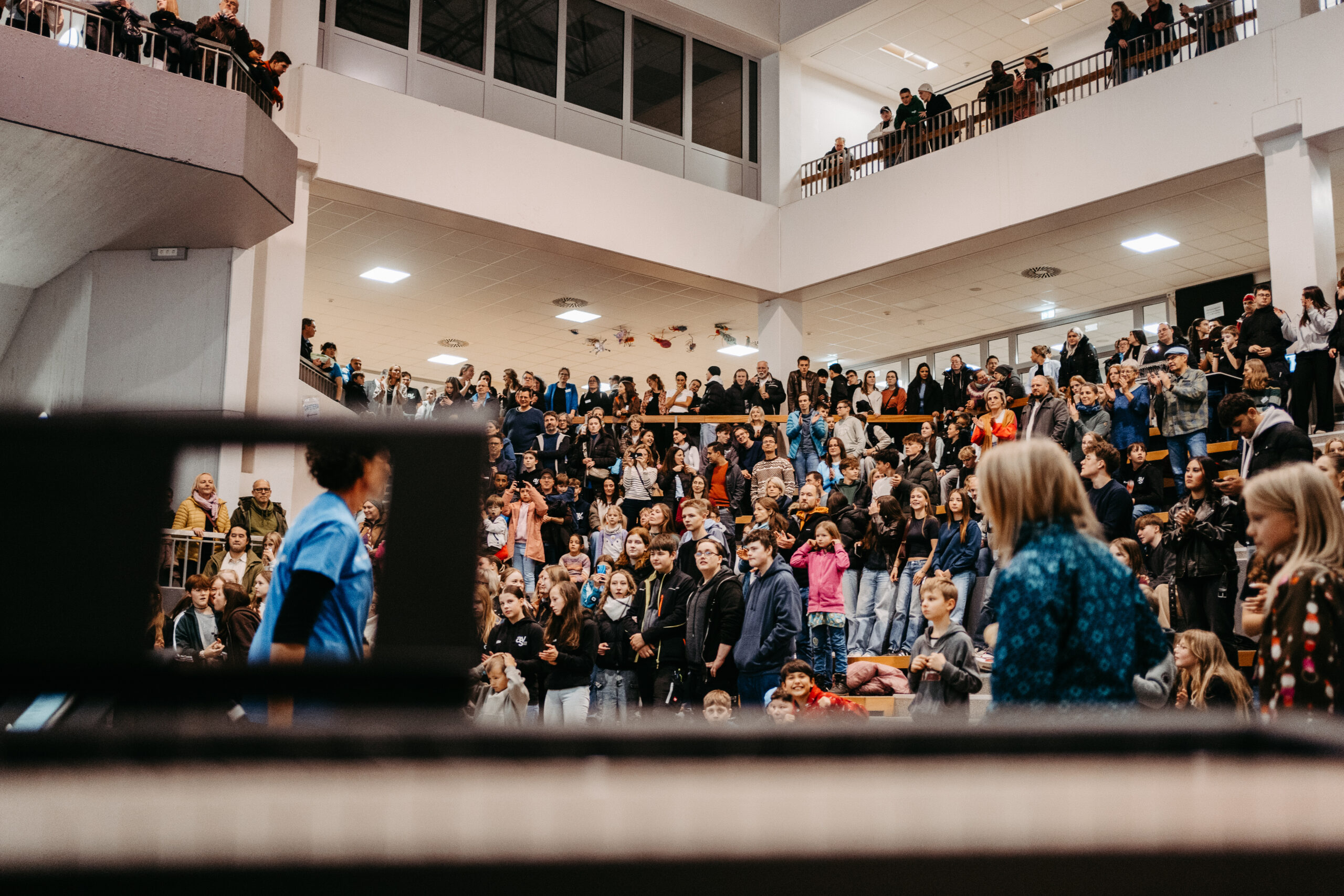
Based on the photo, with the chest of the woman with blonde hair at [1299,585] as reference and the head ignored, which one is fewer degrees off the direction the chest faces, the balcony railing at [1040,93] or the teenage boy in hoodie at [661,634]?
the teenage boy in hoodie

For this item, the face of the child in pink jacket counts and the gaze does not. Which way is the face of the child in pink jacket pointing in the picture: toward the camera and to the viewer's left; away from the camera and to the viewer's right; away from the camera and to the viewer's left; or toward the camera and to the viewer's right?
toward the camera and to the viewer's left

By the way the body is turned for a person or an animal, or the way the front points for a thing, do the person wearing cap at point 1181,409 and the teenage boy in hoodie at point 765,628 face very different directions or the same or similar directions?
same or similar directions

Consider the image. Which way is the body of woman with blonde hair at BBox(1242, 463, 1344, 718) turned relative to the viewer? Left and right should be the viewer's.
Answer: facing to the left of the viewer

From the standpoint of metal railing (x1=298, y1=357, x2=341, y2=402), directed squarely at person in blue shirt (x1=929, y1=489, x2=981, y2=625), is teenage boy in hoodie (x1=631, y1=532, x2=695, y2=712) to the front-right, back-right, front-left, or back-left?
front-right

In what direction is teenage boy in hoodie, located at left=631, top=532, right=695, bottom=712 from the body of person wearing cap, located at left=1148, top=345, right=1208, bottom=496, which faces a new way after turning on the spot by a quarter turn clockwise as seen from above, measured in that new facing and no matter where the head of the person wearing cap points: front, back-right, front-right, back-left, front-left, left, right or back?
left

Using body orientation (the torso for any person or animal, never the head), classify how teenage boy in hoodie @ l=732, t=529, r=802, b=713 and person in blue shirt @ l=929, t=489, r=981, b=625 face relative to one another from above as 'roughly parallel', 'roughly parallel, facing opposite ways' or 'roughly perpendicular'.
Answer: roughly parallel

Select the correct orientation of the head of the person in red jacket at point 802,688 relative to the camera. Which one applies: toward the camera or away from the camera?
toward the camera

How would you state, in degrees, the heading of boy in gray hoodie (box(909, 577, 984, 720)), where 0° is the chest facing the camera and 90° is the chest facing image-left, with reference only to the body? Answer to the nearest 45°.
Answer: approximately 45°

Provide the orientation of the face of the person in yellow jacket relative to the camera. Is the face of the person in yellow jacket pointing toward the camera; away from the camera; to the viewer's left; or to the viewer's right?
toward the camera

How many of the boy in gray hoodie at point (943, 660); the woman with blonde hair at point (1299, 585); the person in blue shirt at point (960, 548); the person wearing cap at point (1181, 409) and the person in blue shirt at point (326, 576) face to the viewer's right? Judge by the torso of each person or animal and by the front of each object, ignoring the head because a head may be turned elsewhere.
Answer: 1

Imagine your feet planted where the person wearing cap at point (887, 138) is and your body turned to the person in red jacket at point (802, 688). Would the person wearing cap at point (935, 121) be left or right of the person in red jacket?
left

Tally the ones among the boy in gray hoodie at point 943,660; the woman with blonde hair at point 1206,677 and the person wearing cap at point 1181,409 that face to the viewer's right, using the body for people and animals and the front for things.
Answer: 0

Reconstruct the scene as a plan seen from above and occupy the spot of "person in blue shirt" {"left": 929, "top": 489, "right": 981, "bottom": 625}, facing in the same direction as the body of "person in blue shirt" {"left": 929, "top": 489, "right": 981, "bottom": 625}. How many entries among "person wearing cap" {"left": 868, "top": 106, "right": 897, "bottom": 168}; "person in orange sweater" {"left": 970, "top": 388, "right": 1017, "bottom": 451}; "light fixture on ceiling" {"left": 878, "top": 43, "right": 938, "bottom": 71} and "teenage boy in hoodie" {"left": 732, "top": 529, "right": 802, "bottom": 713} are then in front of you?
1

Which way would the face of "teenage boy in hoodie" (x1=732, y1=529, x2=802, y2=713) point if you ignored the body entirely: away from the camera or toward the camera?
toward the camera

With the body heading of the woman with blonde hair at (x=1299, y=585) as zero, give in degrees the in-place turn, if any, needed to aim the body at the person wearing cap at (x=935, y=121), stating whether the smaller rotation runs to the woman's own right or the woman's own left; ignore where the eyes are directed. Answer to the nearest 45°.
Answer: approximately 90° to the woman's own right

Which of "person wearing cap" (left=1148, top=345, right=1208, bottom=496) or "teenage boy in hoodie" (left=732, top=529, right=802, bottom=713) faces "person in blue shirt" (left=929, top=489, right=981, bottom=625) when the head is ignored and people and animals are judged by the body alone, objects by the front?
the person wearing cap
